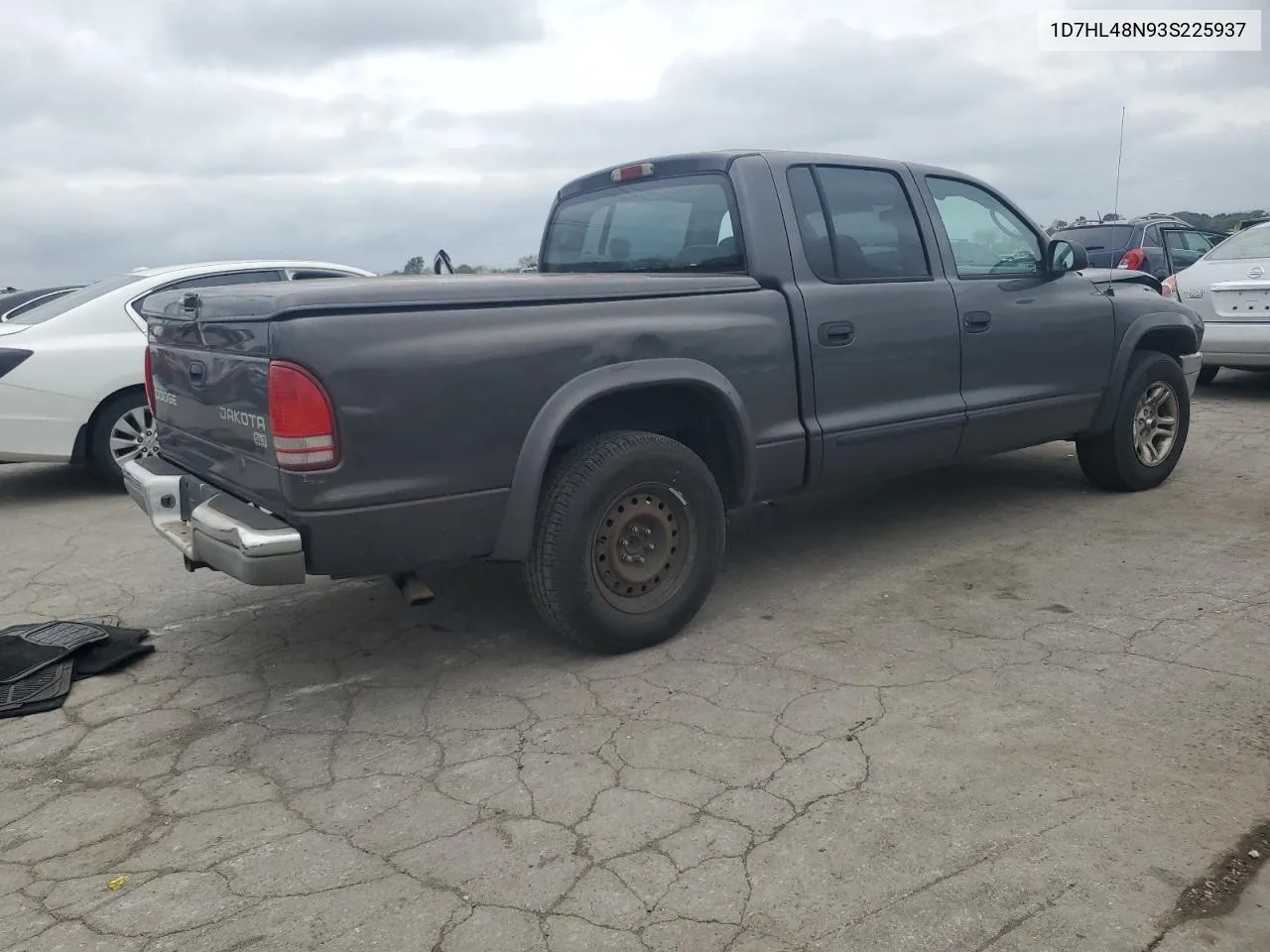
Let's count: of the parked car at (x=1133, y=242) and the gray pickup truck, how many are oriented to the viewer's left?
0

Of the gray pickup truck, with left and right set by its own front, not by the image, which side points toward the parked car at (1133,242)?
front

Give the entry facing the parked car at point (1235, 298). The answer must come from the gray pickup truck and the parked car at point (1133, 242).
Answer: the gray pickup truck

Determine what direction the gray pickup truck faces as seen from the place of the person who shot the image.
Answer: facing away from the viewer and to the right of the viewer

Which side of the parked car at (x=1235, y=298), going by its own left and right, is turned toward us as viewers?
back

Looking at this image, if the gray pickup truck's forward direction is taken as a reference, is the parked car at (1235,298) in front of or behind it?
in front

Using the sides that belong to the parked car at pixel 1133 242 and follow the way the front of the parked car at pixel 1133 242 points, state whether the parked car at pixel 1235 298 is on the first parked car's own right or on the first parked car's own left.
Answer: on the first parked car's own right

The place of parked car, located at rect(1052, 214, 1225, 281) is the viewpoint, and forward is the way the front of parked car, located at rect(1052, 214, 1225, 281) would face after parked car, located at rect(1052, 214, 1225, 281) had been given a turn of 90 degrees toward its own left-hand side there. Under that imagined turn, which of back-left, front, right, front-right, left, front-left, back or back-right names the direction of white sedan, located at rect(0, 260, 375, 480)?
left

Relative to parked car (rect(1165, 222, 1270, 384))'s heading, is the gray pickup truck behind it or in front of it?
behind

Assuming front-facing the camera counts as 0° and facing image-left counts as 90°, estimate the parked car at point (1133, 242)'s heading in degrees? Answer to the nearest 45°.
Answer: approximately 225°

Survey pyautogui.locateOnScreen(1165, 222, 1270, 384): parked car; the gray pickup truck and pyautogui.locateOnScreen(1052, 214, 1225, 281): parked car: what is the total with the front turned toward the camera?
0

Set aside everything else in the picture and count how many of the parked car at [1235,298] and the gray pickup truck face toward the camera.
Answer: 0

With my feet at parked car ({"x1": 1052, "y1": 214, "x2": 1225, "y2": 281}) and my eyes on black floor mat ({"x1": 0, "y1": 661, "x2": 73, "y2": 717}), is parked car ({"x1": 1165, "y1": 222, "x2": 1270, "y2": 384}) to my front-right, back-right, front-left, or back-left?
front-left
